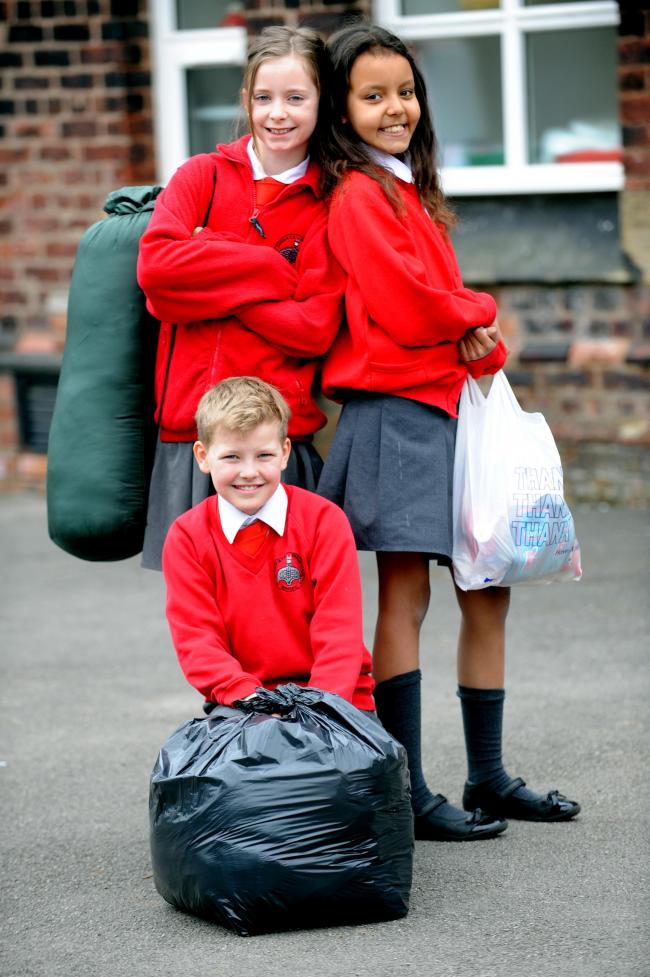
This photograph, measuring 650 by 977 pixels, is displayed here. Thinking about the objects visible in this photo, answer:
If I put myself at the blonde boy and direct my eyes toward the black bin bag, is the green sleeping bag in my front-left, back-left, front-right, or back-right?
back-right

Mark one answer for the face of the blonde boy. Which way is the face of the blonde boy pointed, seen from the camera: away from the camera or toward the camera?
toward the camera

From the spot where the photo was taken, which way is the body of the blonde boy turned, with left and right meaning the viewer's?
facing the viewer
